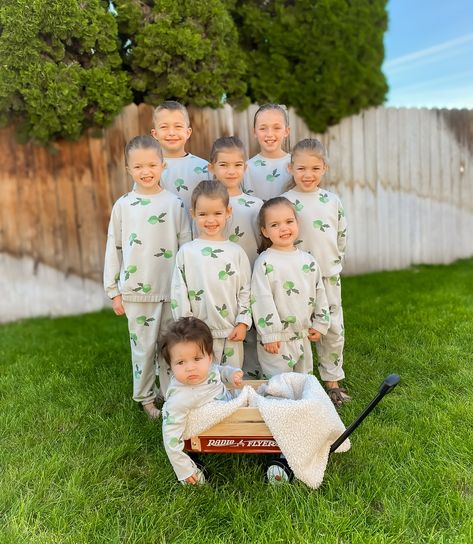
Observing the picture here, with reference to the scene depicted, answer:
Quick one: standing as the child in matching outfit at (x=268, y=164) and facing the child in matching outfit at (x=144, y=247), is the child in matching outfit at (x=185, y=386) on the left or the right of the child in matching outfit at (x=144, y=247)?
left

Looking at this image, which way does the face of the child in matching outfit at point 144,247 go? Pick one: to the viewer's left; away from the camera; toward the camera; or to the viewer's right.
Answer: toward the camera

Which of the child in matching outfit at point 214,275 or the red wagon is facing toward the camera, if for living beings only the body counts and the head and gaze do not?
the child in matching outfit

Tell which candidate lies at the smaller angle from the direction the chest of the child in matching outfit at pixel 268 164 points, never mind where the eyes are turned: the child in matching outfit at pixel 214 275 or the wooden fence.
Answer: the child in matching outfit

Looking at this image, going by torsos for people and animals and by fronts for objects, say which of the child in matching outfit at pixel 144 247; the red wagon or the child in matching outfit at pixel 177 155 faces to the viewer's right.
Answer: the red wagon

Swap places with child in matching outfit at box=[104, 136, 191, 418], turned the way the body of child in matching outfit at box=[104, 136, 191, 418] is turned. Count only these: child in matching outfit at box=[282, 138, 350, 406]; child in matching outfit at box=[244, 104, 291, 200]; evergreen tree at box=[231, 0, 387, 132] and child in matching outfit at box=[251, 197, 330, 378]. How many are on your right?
0

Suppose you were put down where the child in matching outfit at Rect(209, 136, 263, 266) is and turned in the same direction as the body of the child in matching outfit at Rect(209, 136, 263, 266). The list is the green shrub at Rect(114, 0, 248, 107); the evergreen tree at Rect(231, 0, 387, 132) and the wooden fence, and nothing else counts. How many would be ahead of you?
0

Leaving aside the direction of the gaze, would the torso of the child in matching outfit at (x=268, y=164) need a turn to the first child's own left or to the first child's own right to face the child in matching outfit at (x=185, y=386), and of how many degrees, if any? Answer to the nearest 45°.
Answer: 0° — they already face them

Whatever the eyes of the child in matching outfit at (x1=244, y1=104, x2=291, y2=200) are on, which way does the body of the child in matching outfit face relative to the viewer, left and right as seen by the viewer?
facing the viewer

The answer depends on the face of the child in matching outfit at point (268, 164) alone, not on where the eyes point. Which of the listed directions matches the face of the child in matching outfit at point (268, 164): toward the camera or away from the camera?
toward the camera

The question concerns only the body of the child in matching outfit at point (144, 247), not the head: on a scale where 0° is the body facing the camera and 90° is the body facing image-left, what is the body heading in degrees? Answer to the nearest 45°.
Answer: approximately 0°

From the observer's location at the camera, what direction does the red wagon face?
facing to the right of the viewer

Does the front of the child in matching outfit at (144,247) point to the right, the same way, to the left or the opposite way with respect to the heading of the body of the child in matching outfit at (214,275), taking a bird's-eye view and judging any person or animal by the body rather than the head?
the same way

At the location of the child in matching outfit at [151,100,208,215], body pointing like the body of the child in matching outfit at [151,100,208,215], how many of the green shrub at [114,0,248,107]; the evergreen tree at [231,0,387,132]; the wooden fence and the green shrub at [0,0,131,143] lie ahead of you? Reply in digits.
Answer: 0

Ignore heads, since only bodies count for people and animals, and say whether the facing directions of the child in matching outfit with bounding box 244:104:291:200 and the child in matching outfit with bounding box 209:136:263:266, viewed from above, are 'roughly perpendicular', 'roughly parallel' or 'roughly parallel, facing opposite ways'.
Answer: roughly parallel

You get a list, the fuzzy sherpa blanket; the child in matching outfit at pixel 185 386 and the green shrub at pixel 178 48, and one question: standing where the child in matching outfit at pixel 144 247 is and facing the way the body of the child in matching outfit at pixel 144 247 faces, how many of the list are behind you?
1

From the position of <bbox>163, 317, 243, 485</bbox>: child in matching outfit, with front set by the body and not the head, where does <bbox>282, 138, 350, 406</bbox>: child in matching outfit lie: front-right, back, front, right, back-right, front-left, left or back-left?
left

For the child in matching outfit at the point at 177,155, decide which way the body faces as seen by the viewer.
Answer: toward the camera

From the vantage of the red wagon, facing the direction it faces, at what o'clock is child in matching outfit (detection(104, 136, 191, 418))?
The child in matching outfit is roughly at 8 o'clock from the red wagon.

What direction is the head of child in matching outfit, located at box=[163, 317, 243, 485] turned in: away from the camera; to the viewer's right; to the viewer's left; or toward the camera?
toward the camera
